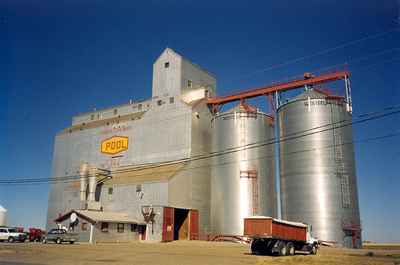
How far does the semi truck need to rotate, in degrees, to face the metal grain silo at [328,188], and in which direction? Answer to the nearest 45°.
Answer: approximately 45° to its left

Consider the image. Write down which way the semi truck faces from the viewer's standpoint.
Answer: facing away from the viewer and to the right of the viewer
